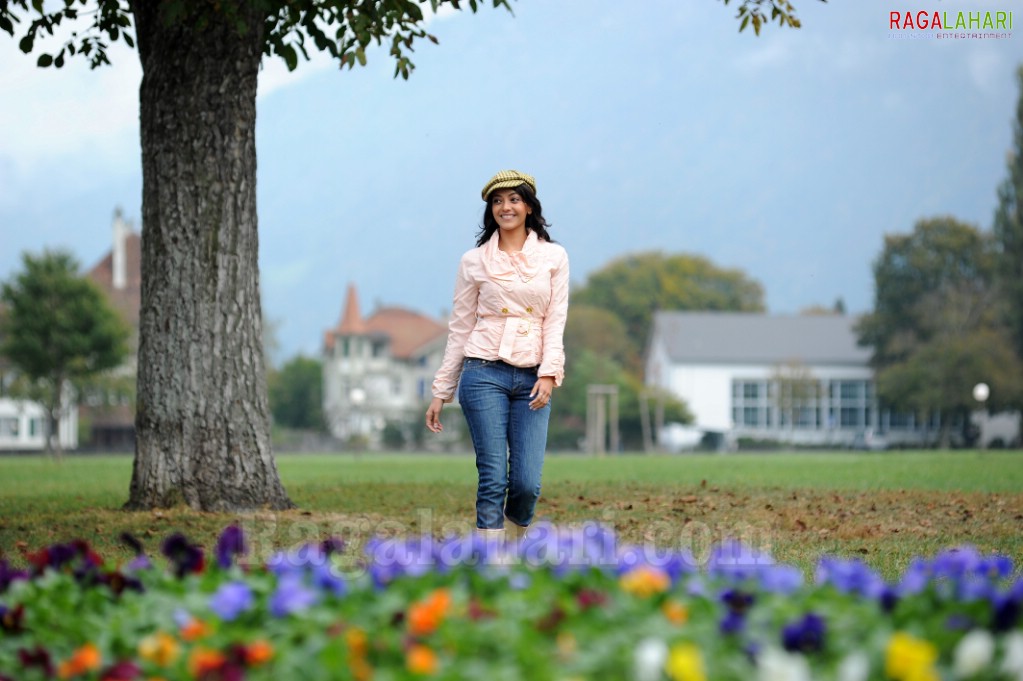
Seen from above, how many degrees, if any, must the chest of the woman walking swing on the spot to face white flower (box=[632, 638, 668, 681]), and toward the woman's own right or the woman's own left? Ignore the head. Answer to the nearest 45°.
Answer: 0° — they already face it

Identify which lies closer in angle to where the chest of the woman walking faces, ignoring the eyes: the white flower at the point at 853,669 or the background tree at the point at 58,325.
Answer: the white flower

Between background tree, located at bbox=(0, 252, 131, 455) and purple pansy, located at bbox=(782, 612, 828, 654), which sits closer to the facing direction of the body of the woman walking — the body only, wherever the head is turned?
the purple pansy

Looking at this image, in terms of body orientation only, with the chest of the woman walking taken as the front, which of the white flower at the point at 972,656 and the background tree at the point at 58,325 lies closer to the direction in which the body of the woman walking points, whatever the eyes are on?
the white flower

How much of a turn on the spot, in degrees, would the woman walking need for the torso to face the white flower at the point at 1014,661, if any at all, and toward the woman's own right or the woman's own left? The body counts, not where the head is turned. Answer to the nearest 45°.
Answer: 0° — they already face it

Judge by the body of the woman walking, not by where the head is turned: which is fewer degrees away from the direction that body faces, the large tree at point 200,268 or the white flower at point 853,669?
the white flower

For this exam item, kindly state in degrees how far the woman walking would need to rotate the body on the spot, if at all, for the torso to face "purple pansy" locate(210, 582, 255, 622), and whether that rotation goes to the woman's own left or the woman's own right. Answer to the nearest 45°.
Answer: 0° — they already face it

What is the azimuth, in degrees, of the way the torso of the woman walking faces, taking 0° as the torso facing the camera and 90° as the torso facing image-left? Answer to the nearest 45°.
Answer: approximately 0°

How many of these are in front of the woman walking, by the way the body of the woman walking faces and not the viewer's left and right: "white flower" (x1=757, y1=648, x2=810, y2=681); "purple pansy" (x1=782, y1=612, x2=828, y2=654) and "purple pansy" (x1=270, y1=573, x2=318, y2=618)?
3

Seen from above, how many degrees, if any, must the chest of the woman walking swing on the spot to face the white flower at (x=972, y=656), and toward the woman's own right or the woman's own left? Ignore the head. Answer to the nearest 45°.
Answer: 0° — they already face it
